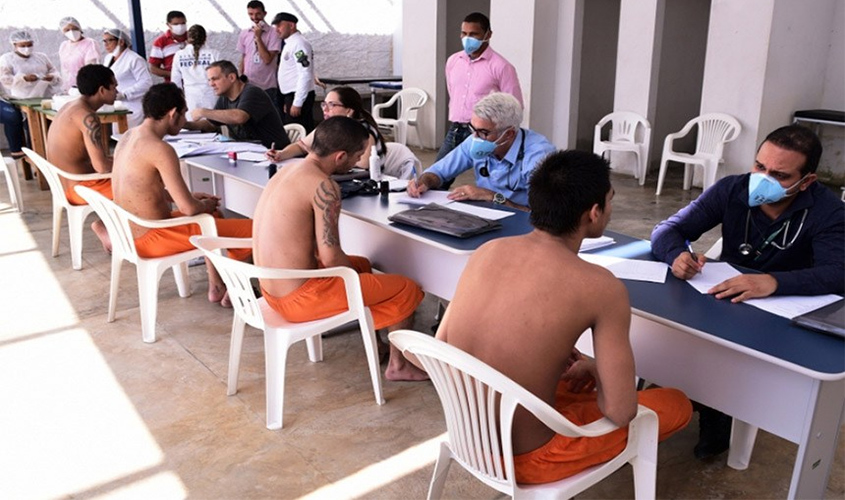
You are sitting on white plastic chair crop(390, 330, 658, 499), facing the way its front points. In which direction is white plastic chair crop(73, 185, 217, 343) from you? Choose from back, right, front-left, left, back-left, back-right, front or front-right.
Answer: left

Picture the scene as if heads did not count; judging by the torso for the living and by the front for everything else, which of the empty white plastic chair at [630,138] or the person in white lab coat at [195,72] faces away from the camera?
the person in white lab coat

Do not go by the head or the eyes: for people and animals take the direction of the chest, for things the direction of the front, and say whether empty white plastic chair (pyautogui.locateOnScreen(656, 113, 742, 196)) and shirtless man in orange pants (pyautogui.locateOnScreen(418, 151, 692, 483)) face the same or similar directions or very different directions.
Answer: very different directions

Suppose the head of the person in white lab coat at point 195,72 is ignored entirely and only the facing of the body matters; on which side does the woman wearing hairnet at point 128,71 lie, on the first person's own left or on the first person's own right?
on the first person's own left

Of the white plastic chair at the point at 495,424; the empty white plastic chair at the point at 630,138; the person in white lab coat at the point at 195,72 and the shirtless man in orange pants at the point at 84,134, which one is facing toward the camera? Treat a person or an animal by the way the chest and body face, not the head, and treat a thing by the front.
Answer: the empty white plastic chair

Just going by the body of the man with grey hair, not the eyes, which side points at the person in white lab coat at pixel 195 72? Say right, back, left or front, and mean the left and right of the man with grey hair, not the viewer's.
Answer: right

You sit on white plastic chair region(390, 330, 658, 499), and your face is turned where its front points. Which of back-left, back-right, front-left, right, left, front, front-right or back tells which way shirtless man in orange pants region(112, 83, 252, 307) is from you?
left

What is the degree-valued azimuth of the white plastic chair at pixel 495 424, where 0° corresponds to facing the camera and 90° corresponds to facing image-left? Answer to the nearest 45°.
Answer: approximately 225°

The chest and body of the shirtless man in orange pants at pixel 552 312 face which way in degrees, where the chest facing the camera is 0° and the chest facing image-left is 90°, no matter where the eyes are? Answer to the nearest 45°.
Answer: approximately 225°

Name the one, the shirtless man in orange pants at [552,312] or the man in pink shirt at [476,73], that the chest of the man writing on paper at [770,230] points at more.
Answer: the shirtless man in orange pants

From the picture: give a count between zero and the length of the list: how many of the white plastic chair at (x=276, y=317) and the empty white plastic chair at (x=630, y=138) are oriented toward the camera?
1

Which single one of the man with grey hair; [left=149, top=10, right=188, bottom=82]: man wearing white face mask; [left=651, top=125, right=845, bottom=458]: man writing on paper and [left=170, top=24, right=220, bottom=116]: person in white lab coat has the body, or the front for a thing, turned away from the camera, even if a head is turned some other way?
the person in white lab coat

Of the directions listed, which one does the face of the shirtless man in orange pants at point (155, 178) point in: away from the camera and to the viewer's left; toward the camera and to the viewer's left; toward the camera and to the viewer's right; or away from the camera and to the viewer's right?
away from the camera and to the viewer's right

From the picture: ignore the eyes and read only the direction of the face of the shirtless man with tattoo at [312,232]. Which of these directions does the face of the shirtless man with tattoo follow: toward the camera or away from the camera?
away from the camera
